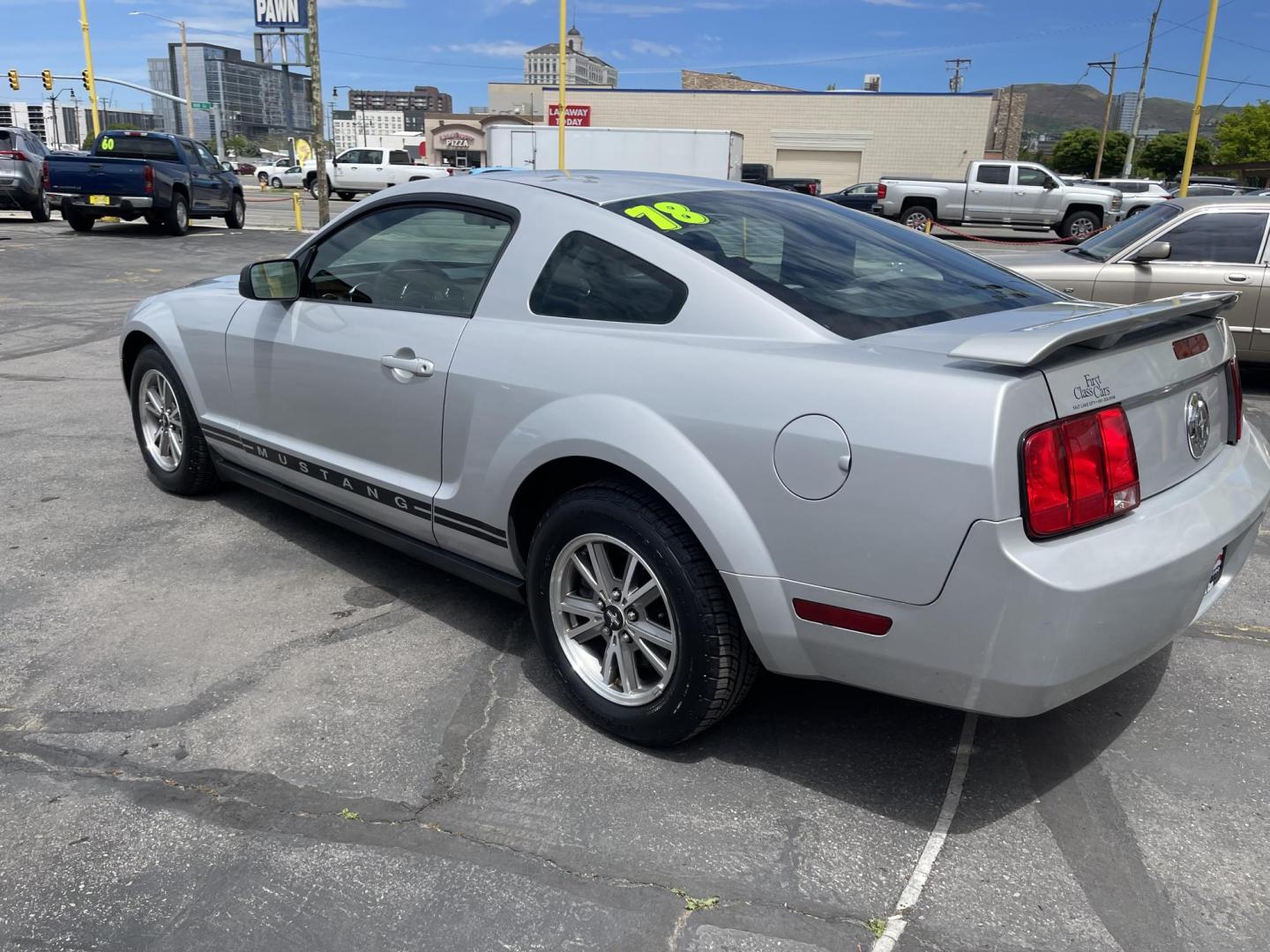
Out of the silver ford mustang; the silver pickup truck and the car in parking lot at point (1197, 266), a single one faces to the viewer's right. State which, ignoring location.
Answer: the silver pickup truck

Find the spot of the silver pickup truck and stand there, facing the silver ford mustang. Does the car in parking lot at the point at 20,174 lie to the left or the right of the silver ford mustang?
right

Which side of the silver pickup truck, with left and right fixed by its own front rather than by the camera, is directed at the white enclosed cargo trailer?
back

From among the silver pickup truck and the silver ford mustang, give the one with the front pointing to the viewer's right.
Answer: the silver pickup truck

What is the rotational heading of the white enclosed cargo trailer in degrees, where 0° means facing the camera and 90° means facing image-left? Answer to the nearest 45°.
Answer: approximately 90°

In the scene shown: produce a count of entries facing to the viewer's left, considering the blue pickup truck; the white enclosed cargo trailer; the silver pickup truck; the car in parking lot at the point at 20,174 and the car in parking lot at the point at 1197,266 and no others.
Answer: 2

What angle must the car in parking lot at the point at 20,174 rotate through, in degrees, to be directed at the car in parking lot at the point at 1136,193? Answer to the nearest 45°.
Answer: approximately 45° to its right

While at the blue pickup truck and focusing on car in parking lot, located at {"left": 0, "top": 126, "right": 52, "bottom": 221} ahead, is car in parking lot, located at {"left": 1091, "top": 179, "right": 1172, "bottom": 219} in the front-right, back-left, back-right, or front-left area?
back-right

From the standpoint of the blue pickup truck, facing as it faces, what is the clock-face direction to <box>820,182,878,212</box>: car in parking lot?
The car in parking lot is roughly at 1 o'clock from the blue pickup truck.

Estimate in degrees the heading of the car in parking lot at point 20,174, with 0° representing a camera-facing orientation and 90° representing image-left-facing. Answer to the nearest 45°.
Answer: approximately 225°

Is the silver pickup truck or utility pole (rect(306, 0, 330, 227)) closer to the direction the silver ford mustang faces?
the utility pole

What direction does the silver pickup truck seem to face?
to the viewer's right

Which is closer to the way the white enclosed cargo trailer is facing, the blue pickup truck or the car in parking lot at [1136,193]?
the blue pickup truck

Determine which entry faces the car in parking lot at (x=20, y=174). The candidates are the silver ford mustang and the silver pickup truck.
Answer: the silver ford mustang

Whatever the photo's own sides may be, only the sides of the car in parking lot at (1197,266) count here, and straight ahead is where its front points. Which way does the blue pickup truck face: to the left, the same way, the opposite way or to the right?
to the right
